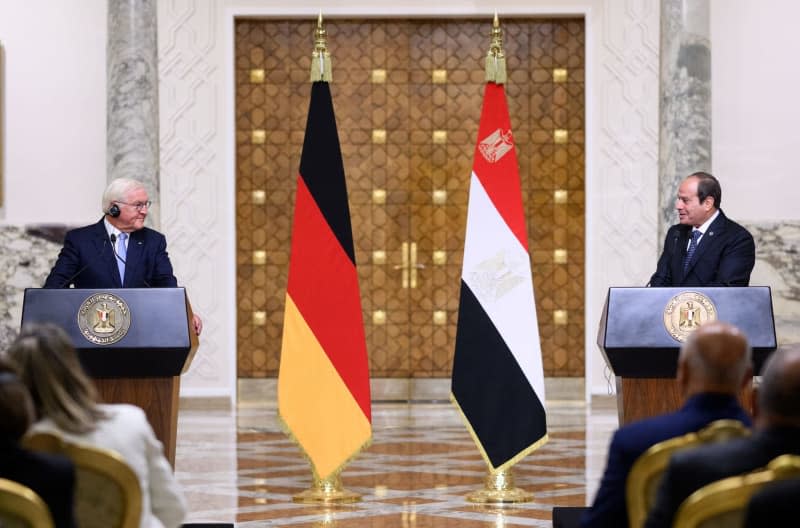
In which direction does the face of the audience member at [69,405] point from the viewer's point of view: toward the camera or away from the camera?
away from the camera

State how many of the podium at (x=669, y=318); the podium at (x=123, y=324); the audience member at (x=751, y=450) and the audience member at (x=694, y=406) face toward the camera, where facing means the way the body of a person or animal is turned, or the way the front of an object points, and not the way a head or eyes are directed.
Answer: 2

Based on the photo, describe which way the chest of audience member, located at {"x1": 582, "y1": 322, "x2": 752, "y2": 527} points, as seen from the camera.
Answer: away from the camera

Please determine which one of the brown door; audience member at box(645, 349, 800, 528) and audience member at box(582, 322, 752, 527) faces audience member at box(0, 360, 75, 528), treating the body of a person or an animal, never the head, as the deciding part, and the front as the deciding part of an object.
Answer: the brown door

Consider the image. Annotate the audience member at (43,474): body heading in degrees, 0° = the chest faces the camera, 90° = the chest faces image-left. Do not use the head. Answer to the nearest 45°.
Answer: approximately 180°

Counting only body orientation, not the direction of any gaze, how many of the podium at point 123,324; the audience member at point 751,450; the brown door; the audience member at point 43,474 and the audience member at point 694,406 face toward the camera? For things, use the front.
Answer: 2

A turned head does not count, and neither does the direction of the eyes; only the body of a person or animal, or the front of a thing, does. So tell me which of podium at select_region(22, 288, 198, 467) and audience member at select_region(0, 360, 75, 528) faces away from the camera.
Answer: the audience member

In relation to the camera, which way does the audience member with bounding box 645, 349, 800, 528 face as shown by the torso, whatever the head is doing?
away from the camera

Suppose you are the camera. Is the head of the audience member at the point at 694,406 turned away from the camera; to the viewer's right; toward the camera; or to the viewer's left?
away from the camera

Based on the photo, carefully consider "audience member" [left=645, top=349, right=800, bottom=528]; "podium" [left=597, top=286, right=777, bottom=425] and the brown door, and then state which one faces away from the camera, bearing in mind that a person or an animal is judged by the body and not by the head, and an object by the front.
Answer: the audience member

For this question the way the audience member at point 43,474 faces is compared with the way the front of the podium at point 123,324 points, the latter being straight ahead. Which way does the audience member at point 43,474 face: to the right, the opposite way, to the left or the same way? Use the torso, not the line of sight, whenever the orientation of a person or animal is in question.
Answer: the opposite way

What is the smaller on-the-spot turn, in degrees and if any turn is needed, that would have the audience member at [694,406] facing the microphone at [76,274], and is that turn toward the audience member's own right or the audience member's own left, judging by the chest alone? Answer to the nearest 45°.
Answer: approximately 45° to the audience member's own left

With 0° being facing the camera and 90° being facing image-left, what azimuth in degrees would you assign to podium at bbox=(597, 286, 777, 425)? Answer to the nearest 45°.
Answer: approximately 0°

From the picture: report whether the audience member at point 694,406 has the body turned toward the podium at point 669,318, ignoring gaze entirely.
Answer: yes
